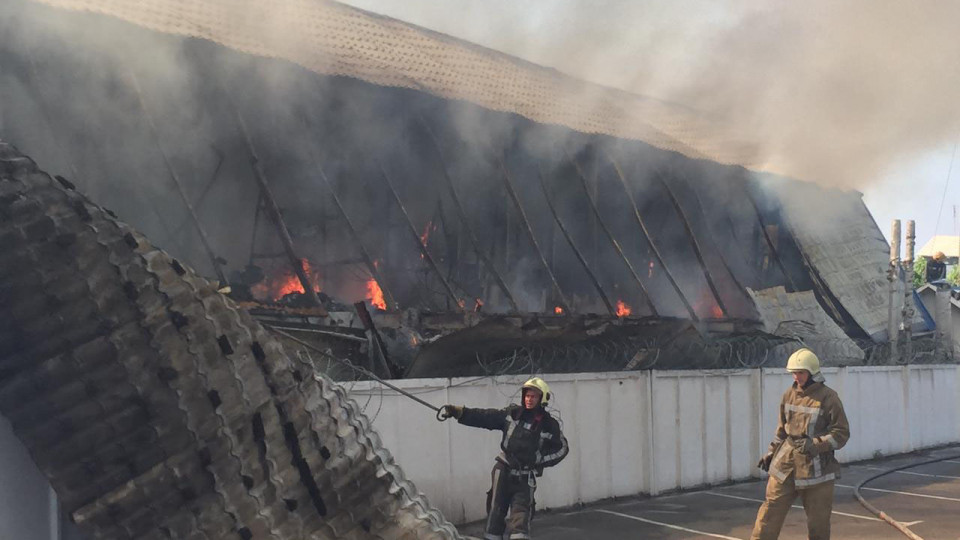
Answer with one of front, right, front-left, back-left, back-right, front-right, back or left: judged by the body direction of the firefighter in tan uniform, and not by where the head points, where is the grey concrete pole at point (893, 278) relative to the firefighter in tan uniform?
back-right

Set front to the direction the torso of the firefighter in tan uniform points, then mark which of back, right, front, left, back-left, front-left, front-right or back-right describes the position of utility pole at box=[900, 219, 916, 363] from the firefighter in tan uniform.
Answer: back-right

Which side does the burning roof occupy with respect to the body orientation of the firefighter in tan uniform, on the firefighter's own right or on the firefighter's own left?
on the firefighter's own right

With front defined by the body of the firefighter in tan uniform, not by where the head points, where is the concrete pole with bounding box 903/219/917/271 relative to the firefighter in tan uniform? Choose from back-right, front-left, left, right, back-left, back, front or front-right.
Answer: back-right

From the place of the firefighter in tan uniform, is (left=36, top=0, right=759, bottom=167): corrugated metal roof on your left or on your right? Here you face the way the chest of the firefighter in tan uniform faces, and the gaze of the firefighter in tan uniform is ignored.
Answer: on your right

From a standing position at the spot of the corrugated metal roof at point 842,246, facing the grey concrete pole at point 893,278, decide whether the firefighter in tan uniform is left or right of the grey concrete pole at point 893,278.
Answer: right

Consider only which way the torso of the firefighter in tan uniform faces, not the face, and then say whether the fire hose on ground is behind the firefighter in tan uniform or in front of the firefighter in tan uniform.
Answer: behind

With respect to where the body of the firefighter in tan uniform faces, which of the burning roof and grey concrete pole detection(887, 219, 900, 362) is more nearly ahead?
the burning roof

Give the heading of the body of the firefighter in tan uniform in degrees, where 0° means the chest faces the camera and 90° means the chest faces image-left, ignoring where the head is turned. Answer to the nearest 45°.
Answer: approximately 45°

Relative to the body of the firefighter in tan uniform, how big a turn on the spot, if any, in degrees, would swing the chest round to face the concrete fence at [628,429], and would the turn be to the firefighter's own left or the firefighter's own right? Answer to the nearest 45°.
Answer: approximately 90° to the firefighter's own right
